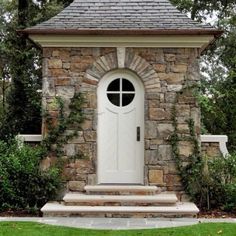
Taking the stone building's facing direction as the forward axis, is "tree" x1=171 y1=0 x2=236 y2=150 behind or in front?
behind

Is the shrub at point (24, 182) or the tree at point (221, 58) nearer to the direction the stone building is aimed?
the shrub

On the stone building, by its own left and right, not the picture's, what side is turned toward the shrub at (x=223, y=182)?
left

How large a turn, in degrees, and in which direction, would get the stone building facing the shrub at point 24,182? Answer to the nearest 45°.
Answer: approximately 90° to its right

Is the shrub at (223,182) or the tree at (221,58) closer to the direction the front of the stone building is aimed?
the shrub

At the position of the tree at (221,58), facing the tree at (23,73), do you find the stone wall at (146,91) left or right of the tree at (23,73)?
left

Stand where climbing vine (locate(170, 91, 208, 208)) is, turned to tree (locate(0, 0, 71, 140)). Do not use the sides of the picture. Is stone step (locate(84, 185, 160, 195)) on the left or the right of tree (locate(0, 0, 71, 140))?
left

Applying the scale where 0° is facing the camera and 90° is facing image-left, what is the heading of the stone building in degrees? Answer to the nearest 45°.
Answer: approximately 0°

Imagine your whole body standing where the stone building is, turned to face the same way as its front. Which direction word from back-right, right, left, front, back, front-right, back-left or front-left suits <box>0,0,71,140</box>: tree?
back-right
